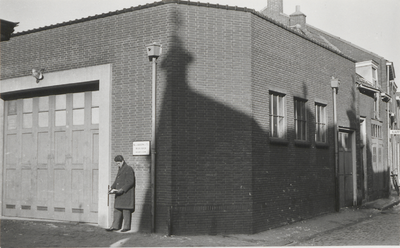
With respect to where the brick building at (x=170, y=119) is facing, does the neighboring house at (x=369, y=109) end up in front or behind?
behind

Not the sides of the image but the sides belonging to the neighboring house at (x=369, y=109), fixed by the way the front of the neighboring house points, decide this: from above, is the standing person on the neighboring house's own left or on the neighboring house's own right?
on the neighboring house's own right

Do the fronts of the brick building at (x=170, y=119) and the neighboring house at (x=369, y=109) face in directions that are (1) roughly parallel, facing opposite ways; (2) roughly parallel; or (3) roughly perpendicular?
roughly perpendicular

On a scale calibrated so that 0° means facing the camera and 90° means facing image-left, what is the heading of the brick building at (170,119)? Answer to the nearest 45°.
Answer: approximately 45°

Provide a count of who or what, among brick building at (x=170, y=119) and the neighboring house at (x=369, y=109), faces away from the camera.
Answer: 0
